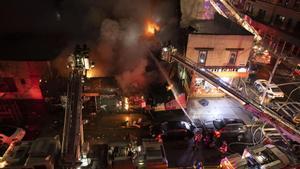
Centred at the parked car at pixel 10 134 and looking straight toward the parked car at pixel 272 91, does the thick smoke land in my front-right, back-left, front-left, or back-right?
front-left

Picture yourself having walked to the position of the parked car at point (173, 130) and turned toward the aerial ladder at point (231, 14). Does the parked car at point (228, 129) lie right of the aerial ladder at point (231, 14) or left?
right

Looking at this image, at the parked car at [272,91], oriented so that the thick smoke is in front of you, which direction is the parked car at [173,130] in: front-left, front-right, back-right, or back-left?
front-left

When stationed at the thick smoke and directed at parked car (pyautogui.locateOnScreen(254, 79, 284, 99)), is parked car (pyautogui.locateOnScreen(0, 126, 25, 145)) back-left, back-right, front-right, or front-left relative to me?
back-right

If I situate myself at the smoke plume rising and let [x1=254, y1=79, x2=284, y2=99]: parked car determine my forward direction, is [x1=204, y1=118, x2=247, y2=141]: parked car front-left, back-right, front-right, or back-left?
front-right

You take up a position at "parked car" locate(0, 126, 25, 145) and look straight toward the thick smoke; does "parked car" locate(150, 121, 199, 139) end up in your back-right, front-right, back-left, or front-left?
front-right
